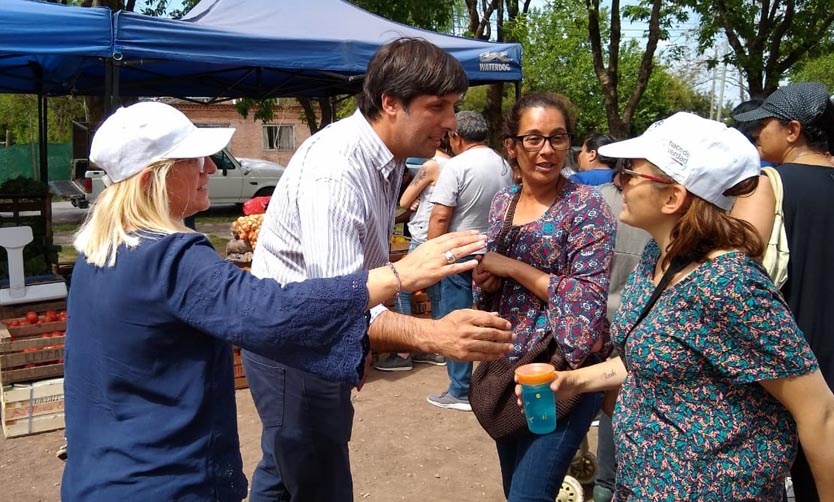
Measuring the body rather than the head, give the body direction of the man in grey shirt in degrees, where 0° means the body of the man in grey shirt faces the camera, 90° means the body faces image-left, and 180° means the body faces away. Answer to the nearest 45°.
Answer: approximately 135°

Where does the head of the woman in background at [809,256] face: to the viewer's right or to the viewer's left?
to the viewer's left

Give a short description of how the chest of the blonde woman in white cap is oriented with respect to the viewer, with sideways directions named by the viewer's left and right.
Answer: facing away from the viewer and to the right of the viewer

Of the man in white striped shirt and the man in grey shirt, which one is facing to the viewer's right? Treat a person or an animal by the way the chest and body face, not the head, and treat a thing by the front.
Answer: the man in white striped shirt

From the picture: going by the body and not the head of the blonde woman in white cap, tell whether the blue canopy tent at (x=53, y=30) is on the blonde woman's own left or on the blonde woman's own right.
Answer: on the blonde woman's own left

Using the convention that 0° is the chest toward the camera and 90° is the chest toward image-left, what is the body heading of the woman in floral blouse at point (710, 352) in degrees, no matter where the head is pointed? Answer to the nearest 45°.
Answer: approximately 90°

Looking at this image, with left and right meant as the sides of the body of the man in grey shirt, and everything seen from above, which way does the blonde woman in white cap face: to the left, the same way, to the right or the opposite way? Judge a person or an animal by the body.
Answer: to the right

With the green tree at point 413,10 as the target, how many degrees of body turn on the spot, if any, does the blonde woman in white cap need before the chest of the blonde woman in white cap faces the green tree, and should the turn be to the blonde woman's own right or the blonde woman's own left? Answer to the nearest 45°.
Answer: approximately 45° to the blonde woman's own left

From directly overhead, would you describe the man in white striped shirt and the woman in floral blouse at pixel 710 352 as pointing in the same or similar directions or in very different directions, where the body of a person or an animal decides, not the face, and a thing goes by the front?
very different directions

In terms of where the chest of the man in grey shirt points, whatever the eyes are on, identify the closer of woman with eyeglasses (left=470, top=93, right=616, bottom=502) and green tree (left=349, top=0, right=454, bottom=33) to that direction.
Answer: the green tree
